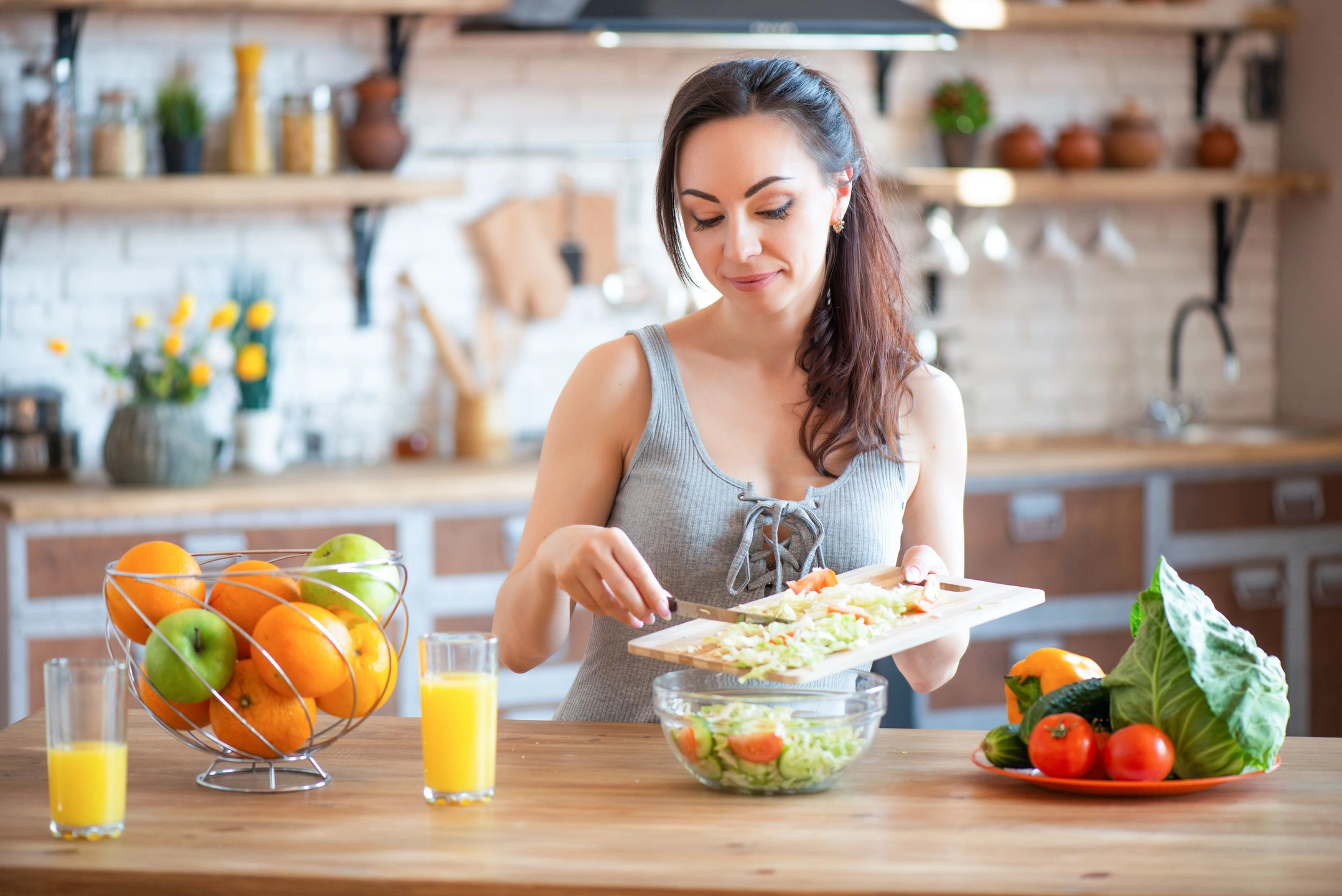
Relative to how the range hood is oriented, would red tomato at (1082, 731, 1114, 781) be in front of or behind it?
in front

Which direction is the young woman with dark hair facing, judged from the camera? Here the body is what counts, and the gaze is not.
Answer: toward the camera

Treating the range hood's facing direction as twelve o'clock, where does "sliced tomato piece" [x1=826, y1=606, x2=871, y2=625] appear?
The sliced tomato piece is roughly at 12 o'clock from the range hood.

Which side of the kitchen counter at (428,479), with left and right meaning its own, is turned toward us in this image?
front

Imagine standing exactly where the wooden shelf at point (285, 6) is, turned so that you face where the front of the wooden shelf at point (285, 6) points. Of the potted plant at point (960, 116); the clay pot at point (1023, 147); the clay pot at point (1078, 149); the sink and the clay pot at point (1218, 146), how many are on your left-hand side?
5

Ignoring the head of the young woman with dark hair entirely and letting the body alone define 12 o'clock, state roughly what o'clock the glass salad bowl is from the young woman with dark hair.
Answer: The glass salad bowl is roughly at 12 o'clock from the young woman with dark hair.

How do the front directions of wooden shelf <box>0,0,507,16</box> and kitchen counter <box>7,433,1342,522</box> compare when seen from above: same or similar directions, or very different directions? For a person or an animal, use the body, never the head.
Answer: same or similar directions

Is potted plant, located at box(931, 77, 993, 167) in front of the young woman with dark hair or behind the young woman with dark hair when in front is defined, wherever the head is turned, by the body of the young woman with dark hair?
behind

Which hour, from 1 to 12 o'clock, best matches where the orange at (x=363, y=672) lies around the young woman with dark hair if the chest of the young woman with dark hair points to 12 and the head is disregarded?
The orange is roughly at 1 o'clock from the young woman with dark hair.

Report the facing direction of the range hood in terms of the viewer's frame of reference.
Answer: facing the viewer

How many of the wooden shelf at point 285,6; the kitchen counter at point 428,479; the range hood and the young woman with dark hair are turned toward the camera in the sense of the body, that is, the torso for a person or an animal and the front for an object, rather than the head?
4

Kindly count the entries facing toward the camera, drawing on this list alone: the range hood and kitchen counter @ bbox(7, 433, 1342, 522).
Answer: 2

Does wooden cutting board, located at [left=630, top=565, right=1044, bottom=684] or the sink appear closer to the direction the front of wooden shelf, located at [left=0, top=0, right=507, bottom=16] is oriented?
the wooden cutting board

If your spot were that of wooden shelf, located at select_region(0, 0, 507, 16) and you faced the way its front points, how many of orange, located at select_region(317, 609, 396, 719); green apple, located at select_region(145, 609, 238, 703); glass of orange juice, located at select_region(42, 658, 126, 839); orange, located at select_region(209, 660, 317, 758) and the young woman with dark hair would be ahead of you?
5

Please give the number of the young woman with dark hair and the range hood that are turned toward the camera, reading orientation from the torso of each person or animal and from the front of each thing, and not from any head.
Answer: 2

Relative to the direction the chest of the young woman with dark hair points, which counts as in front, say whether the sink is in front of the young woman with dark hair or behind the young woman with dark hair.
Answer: behind
